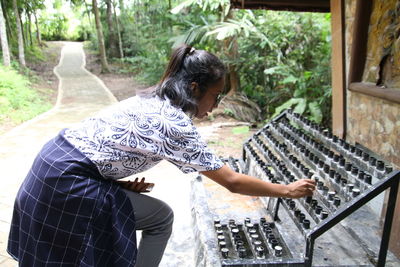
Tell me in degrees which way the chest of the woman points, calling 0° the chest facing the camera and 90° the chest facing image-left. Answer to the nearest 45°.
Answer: approximately 270°

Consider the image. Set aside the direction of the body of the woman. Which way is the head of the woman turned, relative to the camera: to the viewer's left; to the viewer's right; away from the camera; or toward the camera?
to the viewer's right

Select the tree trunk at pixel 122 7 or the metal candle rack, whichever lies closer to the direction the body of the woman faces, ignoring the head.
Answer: the metal candle rack

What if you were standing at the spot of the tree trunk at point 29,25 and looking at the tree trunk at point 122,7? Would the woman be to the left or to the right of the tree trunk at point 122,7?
right

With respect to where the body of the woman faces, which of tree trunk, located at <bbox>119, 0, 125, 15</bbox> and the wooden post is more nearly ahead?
the wooden post

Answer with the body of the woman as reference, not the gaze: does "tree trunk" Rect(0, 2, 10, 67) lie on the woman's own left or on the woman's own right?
on the woman's own left

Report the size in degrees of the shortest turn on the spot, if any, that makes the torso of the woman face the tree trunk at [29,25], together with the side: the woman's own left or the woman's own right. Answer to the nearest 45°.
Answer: approximately 90° to the woman's own left
